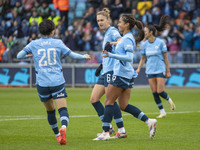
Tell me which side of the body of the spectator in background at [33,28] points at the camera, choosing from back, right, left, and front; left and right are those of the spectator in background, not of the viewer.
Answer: front

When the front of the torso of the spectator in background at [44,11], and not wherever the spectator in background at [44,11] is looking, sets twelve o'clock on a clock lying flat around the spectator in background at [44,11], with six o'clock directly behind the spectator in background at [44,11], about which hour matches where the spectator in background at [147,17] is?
the spectator in background at [147,17] is roughly at 10 o'clock from the spectator in background at [44,11].

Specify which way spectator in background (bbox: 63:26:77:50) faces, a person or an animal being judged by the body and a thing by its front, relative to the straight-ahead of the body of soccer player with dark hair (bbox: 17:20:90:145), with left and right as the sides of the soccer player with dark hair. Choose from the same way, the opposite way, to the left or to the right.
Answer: the opposite way

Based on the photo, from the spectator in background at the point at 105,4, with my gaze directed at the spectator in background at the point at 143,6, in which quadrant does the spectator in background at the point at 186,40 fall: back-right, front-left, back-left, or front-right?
front-right

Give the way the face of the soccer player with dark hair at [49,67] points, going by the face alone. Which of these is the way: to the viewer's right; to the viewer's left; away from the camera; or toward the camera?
away from the camera

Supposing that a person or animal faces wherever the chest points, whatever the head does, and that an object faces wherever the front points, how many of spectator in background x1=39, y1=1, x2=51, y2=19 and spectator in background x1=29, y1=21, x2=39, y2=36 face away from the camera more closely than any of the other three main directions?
0

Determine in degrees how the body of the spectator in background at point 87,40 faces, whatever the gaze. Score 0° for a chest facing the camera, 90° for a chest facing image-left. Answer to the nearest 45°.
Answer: approximately 0°

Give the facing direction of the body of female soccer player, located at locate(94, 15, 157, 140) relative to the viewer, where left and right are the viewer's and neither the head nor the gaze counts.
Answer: facing to the left of the viewer

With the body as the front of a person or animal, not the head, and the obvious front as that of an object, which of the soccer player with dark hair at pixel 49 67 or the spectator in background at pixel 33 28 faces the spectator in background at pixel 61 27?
the soccer player with dark hair

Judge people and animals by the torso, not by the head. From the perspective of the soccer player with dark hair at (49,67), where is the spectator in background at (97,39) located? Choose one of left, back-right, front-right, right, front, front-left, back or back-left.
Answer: front

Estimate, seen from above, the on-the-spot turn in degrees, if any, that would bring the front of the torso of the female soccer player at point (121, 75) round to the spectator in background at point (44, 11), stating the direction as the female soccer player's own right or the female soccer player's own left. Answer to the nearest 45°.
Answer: approximately 90° to the female soccer player's own right

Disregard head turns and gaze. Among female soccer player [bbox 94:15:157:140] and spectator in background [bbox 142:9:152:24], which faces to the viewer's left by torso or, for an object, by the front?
the female soccer player

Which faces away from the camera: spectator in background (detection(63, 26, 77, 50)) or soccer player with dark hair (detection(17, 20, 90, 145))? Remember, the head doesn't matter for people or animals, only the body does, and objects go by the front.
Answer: the soccer player with dark hair
